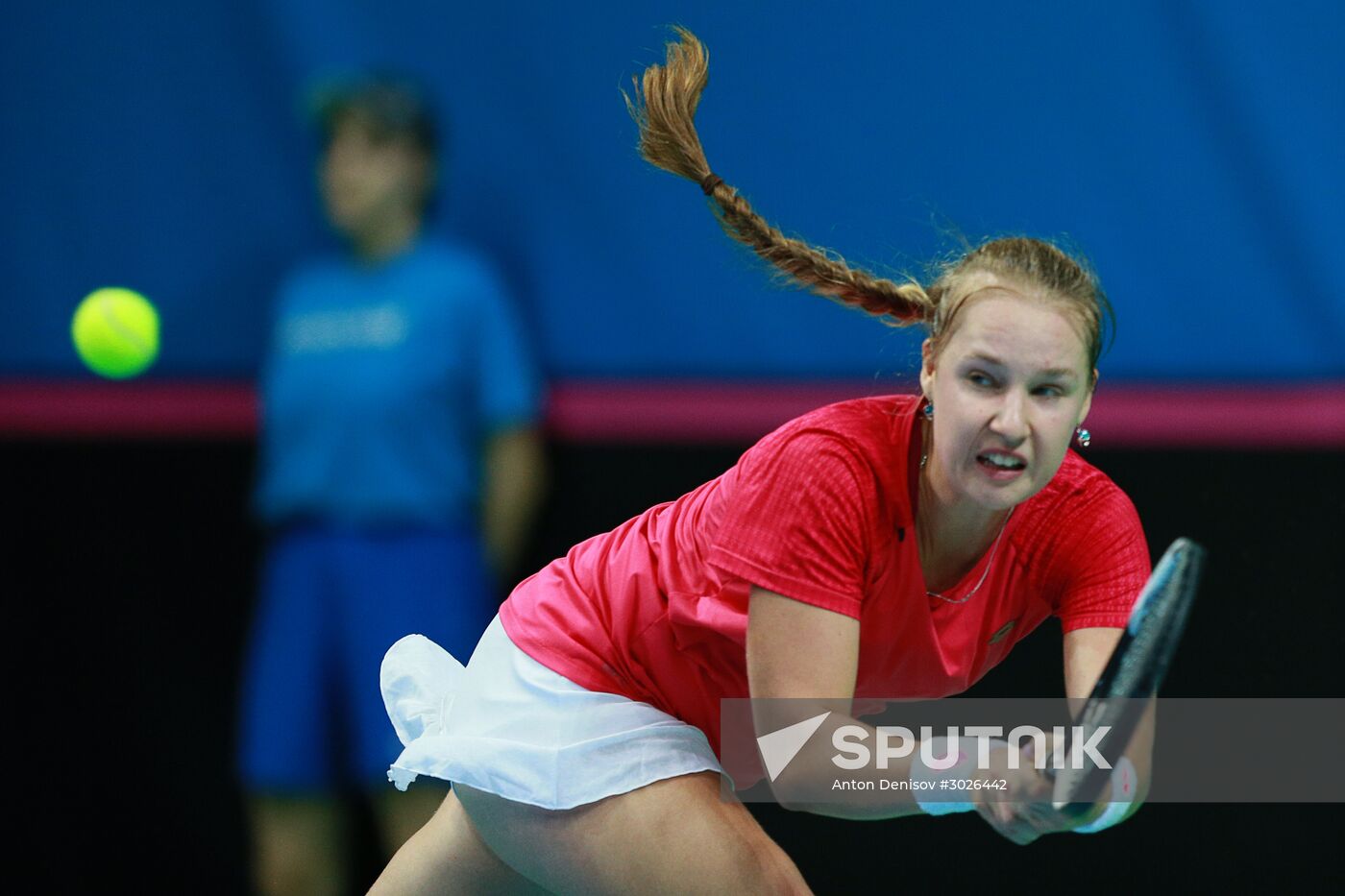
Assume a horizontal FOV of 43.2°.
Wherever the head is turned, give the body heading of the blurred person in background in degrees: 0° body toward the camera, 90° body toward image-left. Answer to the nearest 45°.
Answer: approximately 45°

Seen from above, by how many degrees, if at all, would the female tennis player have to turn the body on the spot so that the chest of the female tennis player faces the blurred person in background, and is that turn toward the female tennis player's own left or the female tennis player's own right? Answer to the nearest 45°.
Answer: approximately 180°

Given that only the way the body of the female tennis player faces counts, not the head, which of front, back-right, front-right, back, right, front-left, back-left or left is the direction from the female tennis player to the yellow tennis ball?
back

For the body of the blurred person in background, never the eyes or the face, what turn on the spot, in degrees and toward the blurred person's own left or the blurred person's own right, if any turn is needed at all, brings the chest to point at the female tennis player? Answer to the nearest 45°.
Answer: approximately 45° to the blurred person's own left

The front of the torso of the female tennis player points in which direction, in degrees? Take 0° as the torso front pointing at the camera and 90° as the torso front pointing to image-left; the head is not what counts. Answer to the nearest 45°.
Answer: approximately 315°

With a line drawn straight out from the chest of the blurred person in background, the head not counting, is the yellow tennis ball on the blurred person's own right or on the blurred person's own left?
on the blurred person's own right
